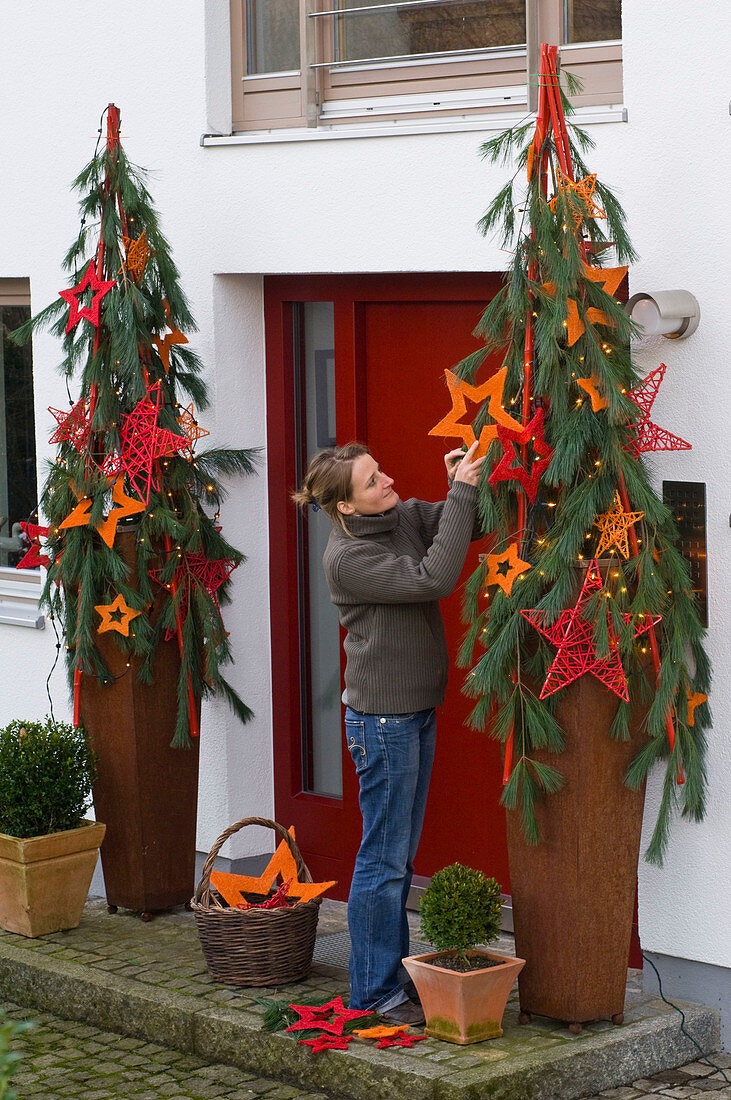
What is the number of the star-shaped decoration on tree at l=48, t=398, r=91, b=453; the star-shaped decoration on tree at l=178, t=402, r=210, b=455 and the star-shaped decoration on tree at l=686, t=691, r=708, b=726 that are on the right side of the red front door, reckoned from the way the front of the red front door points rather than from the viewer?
2

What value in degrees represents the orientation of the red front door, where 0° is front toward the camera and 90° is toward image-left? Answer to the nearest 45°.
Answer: approximately 0°

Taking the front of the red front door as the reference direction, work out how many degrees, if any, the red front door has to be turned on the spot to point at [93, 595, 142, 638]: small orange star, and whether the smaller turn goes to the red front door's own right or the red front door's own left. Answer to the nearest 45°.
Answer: approximately 90° to the red front door's own right

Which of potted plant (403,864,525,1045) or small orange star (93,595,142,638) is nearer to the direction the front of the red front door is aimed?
the potted plant

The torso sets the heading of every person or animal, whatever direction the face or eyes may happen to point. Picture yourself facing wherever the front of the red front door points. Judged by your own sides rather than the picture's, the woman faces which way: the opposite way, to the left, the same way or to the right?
to the left

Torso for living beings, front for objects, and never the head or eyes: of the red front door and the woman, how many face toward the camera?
1

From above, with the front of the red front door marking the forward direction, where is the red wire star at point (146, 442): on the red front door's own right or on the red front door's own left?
on the red front door's own right

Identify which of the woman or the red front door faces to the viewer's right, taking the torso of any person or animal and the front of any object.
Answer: the woman

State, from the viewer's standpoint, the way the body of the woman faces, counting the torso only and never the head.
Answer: to the viewer's right
